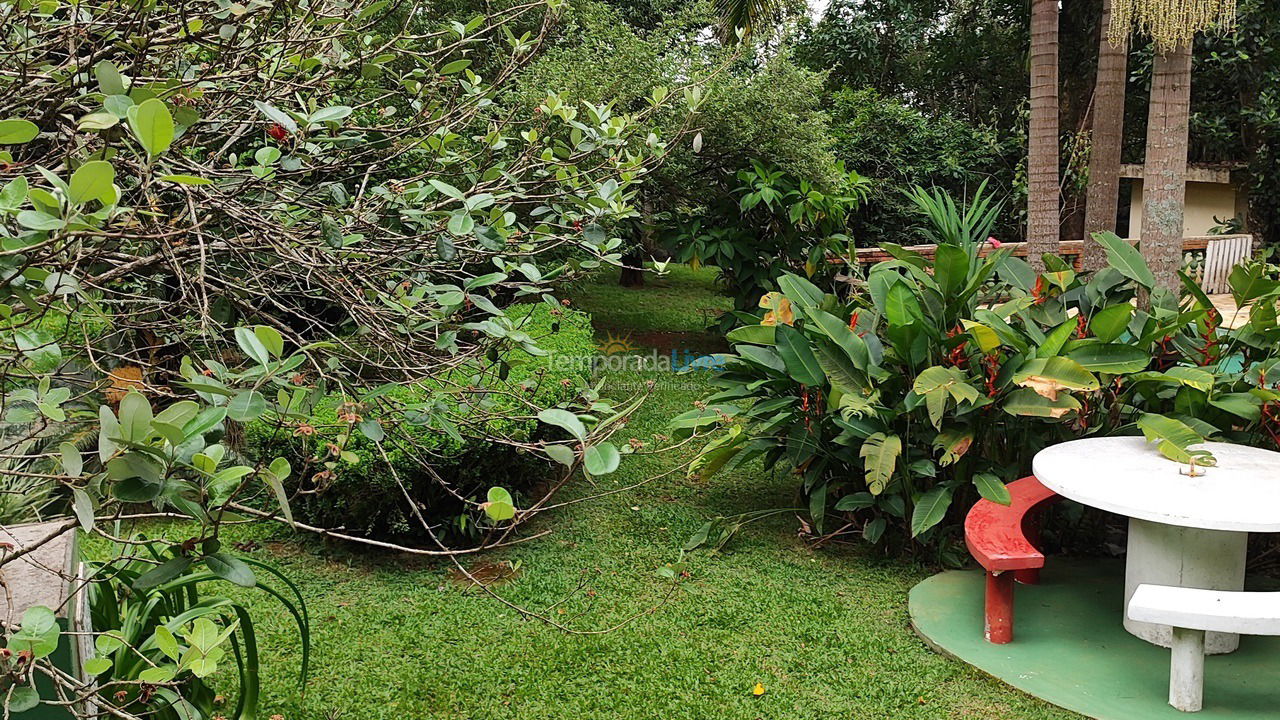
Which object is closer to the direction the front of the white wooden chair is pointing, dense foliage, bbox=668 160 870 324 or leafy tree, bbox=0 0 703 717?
the dense foliage

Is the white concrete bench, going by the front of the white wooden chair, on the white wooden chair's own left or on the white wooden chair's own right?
on the white wooden chair's own left

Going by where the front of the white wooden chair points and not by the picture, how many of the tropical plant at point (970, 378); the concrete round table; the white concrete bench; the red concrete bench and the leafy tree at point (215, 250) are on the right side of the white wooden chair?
0

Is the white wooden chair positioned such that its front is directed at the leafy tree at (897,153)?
no

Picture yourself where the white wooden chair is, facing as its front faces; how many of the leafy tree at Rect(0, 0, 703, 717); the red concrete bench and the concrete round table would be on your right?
0

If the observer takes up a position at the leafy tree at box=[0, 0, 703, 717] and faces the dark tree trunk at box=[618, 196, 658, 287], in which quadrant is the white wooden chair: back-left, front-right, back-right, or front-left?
front-right
